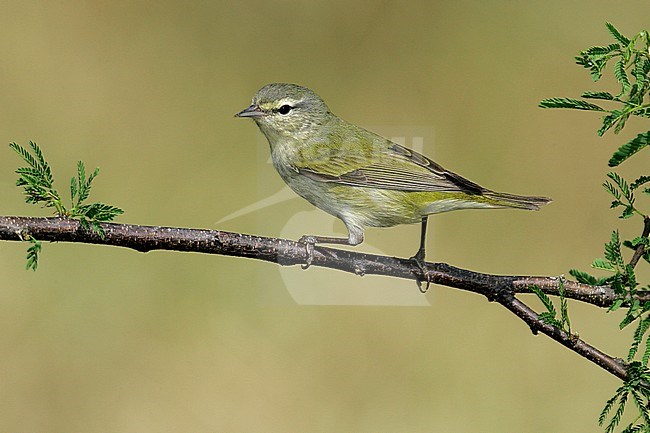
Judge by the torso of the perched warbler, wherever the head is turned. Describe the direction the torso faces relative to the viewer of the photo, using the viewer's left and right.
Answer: facing to the left of the viewer
